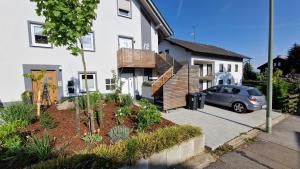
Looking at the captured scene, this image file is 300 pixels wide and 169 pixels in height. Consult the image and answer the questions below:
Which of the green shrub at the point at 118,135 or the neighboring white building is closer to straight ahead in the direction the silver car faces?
the neighboring white building

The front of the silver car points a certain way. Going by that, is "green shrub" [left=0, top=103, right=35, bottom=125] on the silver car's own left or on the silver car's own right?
on the silver car's own left

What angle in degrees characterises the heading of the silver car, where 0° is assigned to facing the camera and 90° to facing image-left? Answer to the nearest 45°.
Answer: approximately 135°

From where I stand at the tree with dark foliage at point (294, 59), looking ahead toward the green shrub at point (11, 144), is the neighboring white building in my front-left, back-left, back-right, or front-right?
front-right

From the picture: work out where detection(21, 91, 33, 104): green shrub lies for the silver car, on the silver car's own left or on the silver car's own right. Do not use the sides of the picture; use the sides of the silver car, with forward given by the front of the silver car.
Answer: on the silver car's own left

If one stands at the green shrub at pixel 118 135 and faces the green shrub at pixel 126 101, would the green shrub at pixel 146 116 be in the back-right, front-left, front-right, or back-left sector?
front-right

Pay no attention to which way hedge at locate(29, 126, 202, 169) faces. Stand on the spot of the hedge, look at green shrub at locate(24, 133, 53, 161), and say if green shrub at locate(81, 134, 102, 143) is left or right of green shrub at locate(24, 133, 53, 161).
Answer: right
